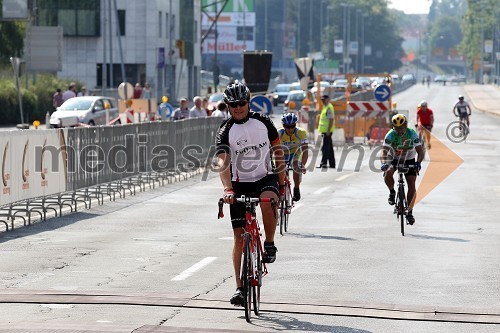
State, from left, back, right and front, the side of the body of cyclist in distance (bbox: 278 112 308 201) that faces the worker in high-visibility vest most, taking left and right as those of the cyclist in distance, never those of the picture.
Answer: back

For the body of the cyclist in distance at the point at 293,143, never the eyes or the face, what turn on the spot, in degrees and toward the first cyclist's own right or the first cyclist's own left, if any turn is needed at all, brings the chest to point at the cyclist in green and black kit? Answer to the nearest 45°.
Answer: approximately 90° to the first cyclist's own left

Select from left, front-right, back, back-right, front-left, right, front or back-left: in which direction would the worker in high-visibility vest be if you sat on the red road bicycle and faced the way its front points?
back

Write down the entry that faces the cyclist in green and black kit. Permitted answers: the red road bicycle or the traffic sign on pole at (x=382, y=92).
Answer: the traffic sign on pole

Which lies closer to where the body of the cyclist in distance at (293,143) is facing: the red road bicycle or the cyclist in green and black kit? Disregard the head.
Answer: the red road bicycle
